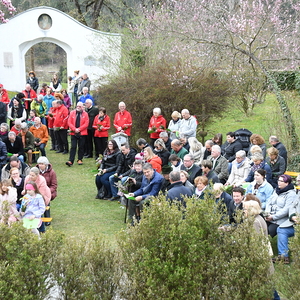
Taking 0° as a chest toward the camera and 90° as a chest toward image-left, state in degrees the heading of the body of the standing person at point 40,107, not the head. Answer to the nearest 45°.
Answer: approximately 0°

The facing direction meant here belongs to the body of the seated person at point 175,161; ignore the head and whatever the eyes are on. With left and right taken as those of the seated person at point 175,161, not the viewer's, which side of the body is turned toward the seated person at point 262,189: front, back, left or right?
left

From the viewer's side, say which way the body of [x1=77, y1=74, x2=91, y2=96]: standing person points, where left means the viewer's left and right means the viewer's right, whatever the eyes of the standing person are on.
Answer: facing the viewer and to the left of the viewer

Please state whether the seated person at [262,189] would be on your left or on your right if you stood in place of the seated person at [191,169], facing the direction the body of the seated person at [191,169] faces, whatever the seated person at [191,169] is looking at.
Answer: on your left

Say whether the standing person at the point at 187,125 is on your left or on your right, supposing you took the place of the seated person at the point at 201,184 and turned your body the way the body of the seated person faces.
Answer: on your right

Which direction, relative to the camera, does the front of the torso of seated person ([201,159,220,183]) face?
to the viewer's left

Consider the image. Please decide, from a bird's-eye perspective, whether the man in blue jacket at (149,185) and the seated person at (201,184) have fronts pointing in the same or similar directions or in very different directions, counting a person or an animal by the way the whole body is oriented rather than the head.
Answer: same or similar directions

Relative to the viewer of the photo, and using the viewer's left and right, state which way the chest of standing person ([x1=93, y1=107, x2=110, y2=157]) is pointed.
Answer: facing the viewer

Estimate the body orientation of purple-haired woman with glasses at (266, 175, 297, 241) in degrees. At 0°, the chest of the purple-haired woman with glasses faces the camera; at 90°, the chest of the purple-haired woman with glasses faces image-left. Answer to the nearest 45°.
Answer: approximately 45°

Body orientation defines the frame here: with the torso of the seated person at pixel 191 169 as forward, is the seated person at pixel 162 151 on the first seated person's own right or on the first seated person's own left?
on the first seated person's own right

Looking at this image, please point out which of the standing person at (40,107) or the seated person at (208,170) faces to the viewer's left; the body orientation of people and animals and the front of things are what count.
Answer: the seated person

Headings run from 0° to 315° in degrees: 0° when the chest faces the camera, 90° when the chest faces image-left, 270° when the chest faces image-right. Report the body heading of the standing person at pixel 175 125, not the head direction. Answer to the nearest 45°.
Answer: approximately 45°
